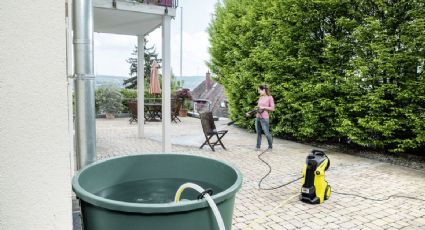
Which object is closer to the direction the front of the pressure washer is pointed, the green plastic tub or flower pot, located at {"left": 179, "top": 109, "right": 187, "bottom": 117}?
the green plastic tub

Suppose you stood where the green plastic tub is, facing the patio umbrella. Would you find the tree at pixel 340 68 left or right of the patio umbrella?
right

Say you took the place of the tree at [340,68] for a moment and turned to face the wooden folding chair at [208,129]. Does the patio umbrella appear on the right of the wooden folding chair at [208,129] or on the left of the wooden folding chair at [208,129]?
right

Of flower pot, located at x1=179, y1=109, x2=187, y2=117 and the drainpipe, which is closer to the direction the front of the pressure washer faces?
the drainpipe

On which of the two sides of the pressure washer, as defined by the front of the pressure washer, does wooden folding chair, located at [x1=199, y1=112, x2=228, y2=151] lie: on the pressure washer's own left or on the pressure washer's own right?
on the pressure washer's own right

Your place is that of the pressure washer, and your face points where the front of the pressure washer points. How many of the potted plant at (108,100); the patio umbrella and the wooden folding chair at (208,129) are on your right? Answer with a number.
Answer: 3

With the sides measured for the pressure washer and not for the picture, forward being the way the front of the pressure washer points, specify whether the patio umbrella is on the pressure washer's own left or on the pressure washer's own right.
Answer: on the pressure washer's own right

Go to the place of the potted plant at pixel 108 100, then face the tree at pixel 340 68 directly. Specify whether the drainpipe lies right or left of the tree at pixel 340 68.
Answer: right

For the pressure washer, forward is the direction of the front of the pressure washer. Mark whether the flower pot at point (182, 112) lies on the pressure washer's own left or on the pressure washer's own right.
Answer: on the pressure washer's own right
